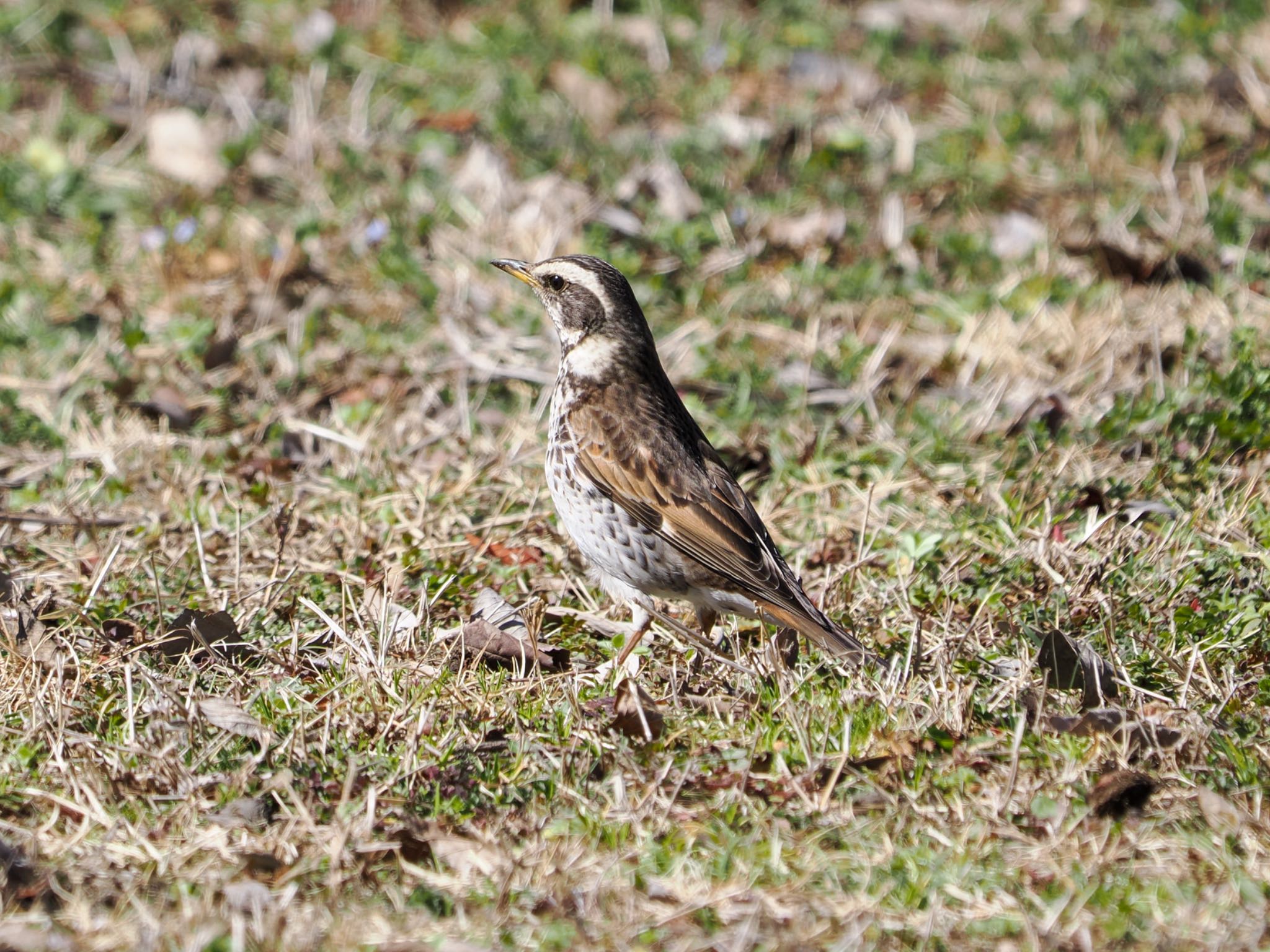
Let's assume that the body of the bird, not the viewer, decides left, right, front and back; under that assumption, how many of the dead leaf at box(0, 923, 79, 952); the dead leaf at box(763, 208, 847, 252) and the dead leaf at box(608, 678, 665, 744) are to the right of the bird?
1

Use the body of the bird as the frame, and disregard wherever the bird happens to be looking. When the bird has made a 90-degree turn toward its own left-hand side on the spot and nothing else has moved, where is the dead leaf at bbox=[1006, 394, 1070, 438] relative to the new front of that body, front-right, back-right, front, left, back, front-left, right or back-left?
back-left

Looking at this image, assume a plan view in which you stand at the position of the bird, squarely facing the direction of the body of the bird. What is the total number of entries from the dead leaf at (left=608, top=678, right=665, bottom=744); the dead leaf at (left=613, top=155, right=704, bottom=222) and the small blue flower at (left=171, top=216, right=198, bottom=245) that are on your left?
1

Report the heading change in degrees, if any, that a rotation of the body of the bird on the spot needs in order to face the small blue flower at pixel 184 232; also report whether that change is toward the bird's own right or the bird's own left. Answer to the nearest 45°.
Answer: approximately 45° to the bird's own right

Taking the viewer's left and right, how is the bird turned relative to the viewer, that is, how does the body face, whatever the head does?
facing to the left of the viewer

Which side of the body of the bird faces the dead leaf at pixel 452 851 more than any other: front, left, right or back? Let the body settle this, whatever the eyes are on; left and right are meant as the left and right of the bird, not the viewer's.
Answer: left

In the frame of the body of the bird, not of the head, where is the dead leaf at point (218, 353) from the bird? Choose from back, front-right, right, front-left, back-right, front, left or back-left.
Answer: front-right

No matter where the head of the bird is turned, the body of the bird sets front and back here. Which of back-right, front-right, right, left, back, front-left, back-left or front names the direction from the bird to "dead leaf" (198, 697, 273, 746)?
front-left

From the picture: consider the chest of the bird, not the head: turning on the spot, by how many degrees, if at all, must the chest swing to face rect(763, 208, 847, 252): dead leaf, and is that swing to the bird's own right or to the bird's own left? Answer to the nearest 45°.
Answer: approximately 90° to the bird's own right

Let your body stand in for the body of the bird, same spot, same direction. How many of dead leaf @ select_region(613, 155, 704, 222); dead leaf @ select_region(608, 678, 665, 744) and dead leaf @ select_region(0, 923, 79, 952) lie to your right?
1

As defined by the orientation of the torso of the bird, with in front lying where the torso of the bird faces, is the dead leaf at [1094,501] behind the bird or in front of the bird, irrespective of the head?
behind

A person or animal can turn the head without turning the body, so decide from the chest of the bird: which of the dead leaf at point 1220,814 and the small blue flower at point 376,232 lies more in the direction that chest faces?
the small blue flower

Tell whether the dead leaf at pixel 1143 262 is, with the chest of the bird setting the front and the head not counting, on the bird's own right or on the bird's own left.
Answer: on the bird's own right

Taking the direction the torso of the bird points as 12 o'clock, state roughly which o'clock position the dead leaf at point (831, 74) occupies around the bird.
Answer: The dead leaf is roughly at 3 o'clock from the bird.

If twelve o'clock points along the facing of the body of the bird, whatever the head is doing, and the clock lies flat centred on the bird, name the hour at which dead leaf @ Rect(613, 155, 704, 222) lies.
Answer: The dead leaf is roughly at 3 o'clock from the bird.

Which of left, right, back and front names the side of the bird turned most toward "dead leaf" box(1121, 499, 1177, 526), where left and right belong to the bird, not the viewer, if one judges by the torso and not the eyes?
back

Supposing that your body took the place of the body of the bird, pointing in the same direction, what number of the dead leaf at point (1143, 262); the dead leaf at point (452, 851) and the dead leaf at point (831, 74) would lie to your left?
1
